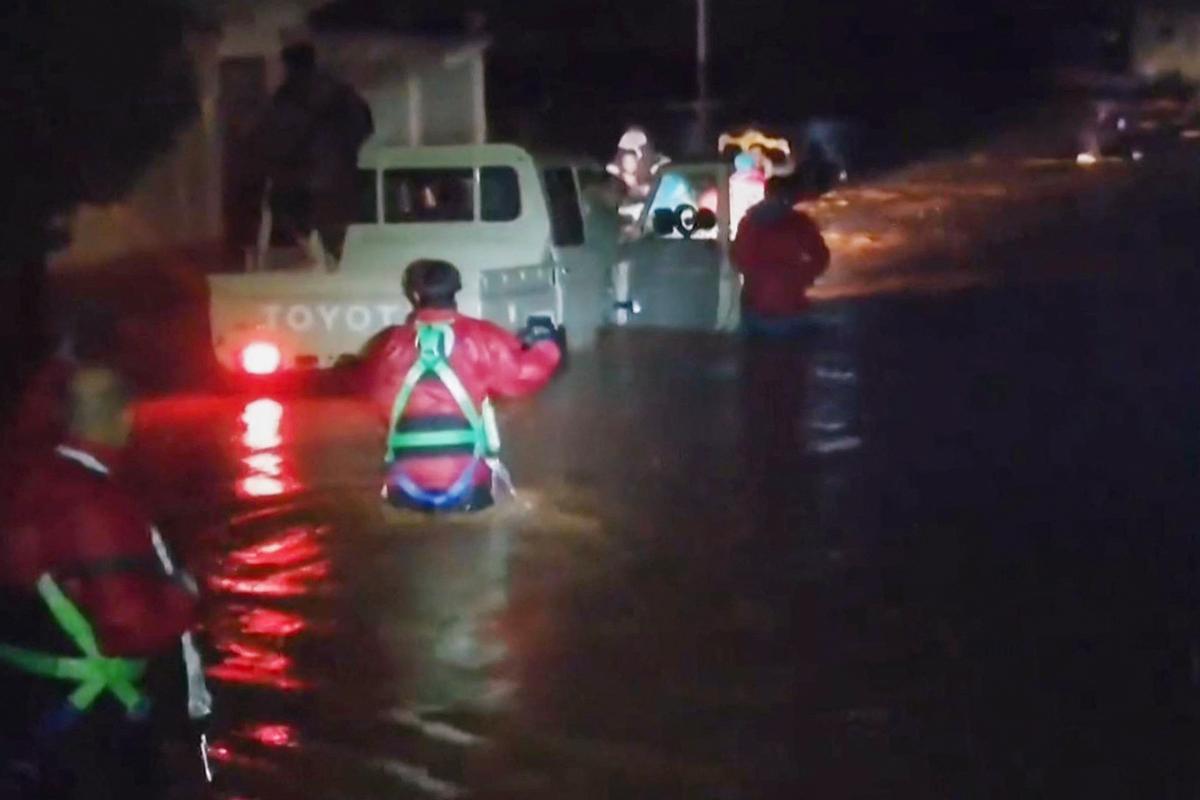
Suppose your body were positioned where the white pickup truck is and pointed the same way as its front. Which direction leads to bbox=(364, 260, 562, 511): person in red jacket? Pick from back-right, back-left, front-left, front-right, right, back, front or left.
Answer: back-right

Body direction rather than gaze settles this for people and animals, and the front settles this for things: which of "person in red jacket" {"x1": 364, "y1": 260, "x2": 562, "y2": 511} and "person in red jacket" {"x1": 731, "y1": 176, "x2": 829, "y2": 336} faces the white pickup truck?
"person in red jacket" {"x1": 364, "y1": 260, "x2": 562, "y2": 511}

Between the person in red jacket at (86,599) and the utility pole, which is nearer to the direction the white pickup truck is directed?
the utility pole

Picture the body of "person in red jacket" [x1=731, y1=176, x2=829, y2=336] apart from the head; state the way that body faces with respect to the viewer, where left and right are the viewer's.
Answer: facing away from the viewer

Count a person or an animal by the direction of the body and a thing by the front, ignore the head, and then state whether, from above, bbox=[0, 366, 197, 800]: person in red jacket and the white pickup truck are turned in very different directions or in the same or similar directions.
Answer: same or similar directions

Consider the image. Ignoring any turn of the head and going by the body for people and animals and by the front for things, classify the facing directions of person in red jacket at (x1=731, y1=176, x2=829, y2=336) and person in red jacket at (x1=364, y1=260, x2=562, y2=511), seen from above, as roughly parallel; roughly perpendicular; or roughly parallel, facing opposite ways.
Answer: roughly parallel

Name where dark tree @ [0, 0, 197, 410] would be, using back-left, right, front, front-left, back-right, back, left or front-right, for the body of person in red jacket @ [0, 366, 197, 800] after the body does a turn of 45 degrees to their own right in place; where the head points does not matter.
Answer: left

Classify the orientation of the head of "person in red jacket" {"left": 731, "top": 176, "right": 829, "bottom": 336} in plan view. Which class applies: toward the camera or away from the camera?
away from the camera

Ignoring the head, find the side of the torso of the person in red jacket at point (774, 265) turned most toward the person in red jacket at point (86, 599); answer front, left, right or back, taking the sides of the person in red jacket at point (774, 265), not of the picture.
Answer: back

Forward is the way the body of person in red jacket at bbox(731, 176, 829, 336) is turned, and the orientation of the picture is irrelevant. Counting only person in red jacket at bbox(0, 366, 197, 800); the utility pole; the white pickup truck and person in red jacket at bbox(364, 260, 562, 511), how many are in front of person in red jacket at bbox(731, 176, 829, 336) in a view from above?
1

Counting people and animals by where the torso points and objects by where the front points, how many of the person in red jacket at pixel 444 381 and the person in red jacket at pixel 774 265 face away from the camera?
2

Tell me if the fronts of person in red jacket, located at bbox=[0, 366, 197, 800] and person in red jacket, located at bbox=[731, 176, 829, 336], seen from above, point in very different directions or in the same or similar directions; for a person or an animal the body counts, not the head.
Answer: same or similar directions

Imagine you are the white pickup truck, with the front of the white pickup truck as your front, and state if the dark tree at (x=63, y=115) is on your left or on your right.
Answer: on your left

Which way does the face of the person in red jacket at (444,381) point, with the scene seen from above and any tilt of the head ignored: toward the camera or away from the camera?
away from the camera

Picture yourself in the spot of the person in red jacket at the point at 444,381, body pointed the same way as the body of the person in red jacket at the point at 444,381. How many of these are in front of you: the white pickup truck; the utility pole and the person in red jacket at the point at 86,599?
2

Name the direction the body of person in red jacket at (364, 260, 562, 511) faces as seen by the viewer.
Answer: away from the camera

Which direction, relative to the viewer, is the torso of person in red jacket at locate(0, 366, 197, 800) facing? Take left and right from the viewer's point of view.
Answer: facing away from the viewer and to the right of the viewer

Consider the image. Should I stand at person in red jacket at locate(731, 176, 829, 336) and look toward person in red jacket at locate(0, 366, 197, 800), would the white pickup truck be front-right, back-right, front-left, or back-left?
front-right

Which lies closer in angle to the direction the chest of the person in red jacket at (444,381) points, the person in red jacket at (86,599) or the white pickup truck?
the white pickup truck

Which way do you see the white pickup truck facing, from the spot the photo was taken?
facing away from the viewer and to the right of the viewer
